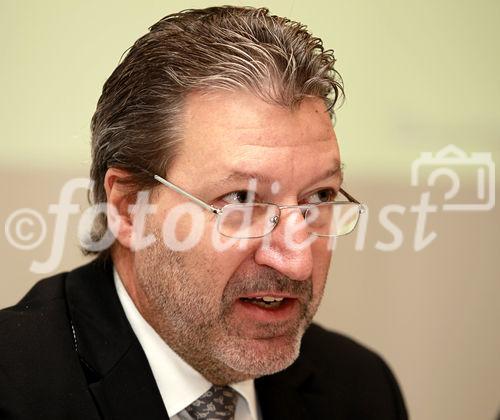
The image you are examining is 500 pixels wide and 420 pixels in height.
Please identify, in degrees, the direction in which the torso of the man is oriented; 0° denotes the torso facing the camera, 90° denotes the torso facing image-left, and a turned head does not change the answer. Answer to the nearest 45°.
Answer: approximately 315°

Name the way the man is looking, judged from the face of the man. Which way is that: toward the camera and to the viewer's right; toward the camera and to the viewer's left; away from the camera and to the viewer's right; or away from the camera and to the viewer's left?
toward the camera and to the viewer's right
